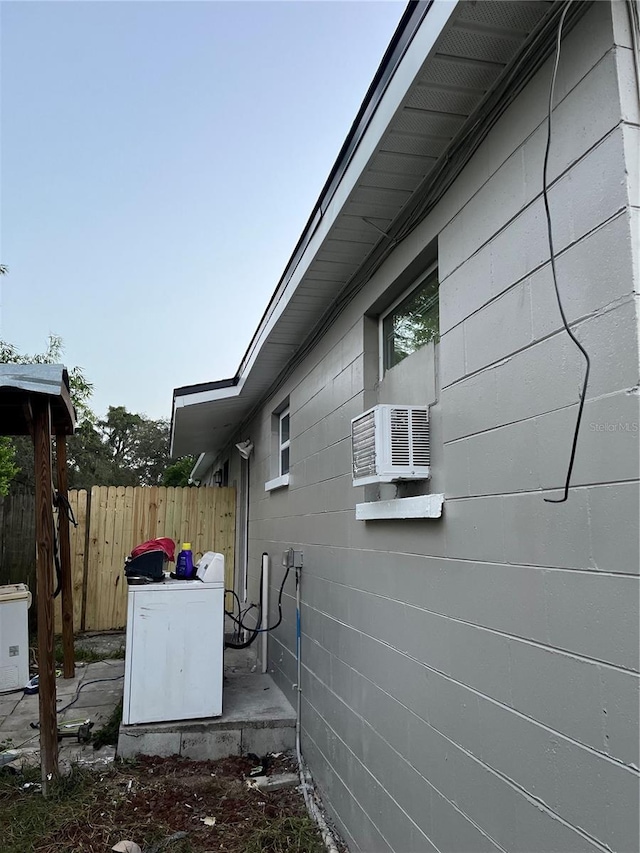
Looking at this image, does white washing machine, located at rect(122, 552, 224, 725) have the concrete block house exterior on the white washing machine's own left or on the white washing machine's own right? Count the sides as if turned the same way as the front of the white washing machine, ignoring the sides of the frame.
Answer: on the white washing machine's own left

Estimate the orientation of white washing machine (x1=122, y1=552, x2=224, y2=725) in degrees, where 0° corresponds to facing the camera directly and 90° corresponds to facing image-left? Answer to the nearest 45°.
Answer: approximately 90°

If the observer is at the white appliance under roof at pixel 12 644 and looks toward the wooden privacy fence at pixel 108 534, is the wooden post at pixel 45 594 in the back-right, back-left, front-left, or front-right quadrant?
back-right

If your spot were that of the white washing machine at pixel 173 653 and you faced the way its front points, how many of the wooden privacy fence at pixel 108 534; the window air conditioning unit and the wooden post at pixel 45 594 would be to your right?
1

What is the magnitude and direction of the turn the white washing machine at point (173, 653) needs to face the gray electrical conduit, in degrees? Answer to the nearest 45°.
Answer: approximately 135° to its left

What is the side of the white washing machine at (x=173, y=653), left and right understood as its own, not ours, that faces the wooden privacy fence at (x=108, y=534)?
right

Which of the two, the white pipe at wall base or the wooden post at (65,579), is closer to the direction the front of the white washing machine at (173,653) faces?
the wooden post

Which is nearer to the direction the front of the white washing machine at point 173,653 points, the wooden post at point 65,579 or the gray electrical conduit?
the wooden post

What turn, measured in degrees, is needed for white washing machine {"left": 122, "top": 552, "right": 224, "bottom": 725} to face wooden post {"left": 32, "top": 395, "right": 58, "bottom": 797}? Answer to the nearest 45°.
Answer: approximately 45° to its left
